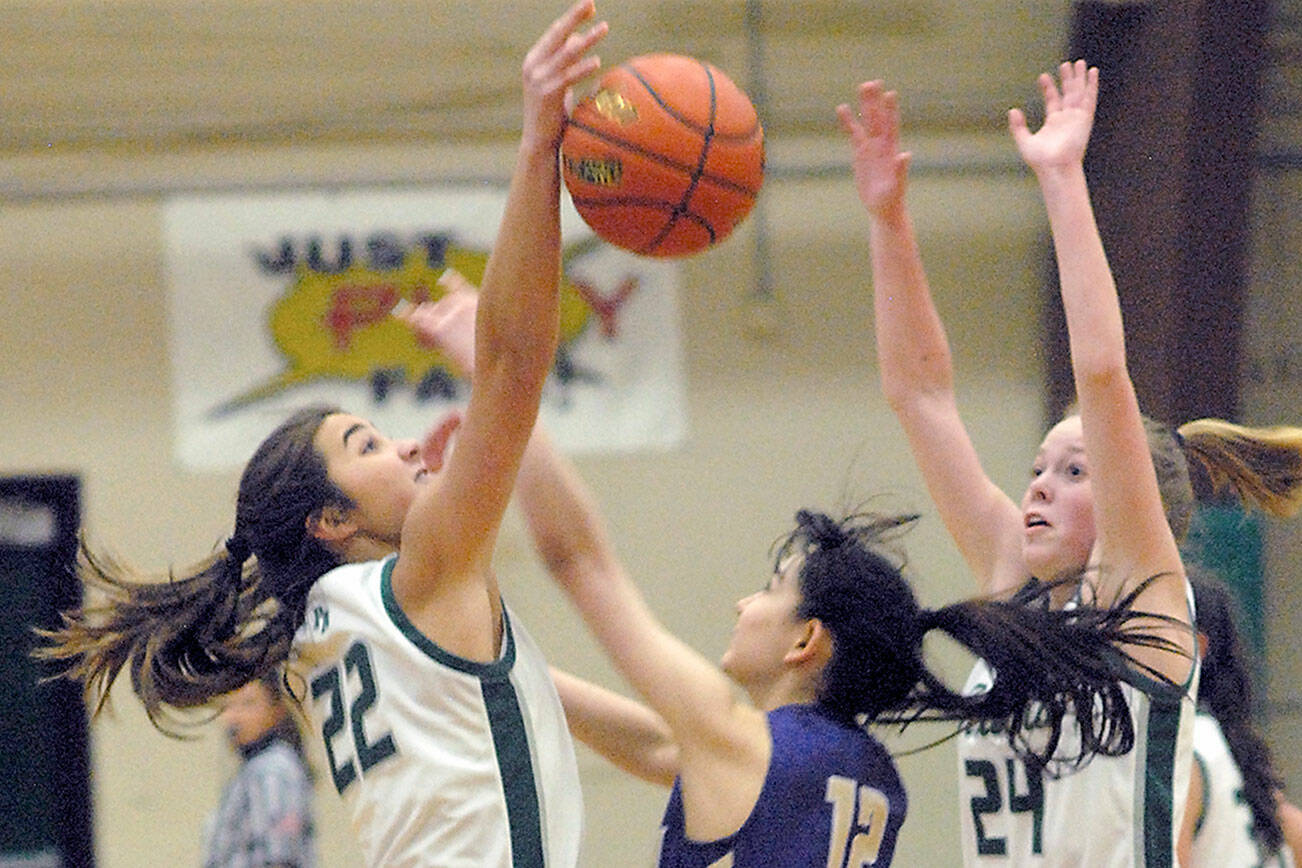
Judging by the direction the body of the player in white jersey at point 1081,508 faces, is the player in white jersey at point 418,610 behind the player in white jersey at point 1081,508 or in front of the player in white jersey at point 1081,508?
in front

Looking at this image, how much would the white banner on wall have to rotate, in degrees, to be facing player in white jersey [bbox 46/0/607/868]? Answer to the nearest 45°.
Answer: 0° — it already faces them

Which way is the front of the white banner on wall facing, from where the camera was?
facing the viewer

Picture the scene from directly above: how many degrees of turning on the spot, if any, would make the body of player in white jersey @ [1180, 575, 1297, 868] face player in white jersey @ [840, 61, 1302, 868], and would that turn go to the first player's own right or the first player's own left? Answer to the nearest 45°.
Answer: approximately 135° to the first player's own left

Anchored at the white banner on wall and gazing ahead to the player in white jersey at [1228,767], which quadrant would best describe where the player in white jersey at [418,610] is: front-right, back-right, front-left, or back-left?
front-right

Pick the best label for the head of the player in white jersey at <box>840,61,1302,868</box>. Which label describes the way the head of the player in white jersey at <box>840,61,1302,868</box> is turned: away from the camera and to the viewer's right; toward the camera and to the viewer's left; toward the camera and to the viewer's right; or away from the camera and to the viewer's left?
toward the camera and to the viewer's left

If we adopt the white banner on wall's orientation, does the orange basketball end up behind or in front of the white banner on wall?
in front

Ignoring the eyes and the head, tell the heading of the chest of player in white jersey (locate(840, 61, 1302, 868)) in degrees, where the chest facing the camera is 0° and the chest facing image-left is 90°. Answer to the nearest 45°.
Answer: approximately 45°

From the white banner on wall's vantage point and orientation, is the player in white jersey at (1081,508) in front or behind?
in front

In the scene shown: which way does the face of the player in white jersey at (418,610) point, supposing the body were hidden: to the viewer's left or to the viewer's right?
to the viewer's right

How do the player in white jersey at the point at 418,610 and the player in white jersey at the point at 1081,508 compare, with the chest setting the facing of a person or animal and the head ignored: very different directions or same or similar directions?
very different directions

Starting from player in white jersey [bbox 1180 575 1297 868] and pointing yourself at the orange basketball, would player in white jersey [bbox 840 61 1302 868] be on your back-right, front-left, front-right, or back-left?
front-left

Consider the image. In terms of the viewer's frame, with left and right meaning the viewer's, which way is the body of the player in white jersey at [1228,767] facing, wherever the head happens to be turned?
facing away from the viewer and to the left of the viewer
